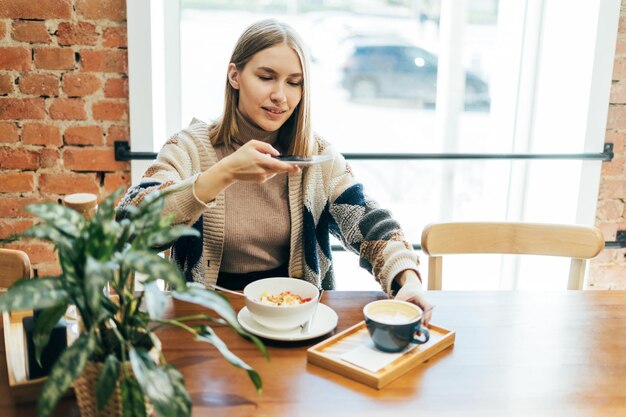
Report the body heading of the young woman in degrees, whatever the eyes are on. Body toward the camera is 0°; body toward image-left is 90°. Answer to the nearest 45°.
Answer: approximately 0°

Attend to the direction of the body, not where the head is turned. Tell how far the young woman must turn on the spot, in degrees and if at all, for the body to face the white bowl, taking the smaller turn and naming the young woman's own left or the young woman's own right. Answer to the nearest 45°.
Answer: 0° — they already face it

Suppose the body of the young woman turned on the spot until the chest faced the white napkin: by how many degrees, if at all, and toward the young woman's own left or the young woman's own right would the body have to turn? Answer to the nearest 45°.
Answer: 0° — they already face it

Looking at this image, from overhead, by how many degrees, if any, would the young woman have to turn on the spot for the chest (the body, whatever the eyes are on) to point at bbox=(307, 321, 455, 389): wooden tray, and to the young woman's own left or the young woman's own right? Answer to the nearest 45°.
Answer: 0° — they already face it

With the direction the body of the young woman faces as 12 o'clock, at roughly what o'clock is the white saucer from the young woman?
The white saucer is roughly at 12 o'clock from the young woman.
